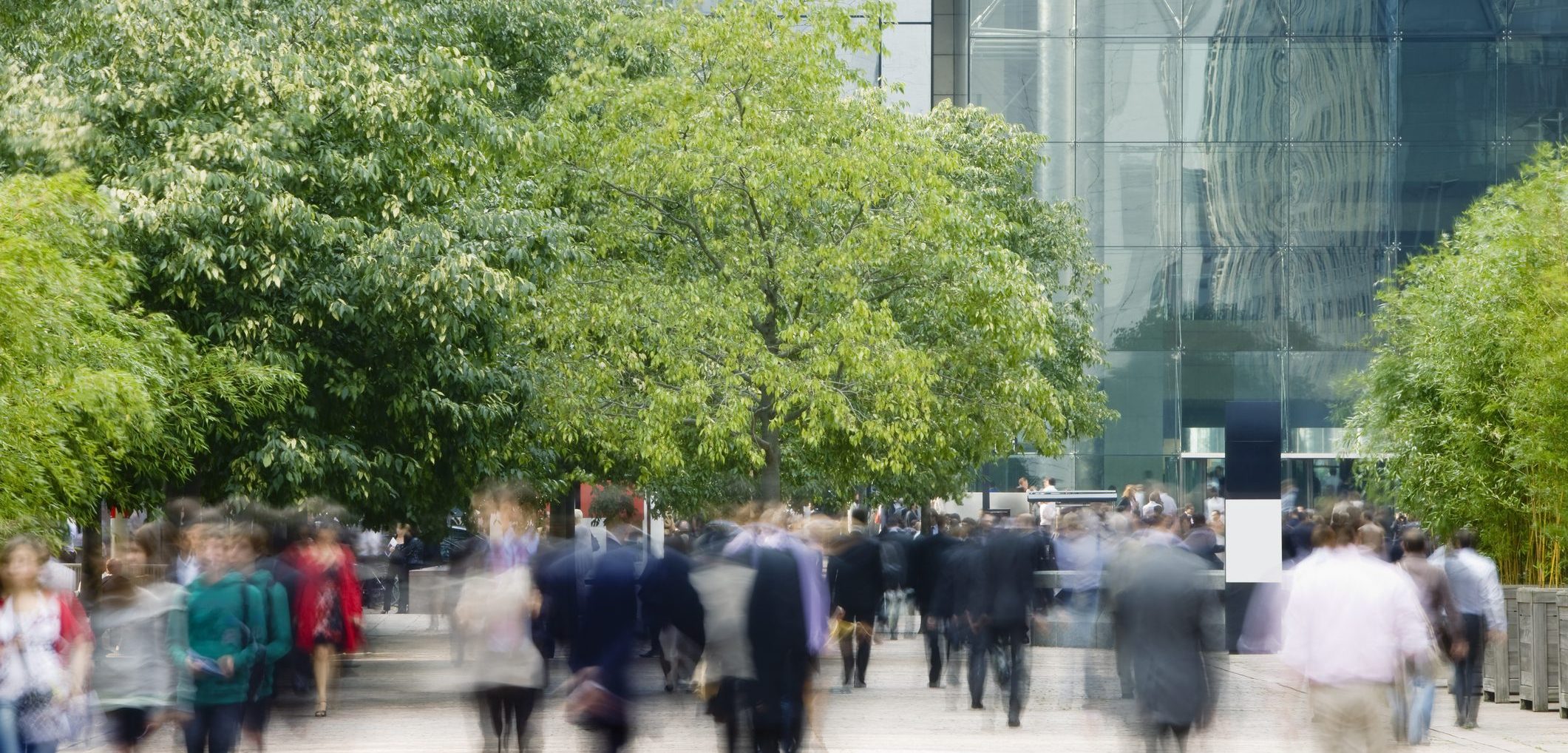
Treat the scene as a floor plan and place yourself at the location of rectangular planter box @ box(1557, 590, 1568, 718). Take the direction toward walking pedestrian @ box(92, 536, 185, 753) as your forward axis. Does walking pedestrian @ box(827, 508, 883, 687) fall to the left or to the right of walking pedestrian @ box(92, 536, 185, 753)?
right

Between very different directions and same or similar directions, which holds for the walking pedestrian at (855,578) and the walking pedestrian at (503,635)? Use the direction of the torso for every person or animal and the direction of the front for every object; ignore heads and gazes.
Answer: very different directions

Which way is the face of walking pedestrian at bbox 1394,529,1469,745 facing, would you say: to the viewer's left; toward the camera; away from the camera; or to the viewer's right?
away from the camera

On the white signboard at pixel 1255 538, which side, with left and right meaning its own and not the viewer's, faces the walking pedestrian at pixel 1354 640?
front

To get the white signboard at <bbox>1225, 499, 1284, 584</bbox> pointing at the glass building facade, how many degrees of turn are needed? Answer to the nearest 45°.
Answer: approximately 180°

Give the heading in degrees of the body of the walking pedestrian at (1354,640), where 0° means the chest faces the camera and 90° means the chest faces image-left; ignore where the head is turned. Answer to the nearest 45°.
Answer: approximately 180°

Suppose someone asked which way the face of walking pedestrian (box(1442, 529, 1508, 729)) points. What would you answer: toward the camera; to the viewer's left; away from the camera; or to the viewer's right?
away from the camera

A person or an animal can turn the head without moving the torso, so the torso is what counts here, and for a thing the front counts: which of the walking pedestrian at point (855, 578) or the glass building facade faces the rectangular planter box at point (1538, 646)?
the glass building facade

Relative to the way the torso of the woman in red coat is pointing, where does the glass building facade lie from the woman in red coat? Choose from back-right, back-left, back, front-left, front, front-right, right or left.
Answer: back-left

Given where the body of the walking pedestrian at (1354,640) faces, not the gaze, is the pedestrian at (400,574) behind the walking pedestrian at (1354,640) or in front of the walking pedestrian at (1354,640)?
in front

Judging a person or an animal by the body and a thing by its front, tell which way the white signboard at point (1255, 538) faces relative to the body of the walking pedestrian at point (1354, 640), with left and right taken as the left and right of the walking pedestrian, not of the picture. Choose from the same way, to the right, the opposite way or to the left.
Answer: the opposite way

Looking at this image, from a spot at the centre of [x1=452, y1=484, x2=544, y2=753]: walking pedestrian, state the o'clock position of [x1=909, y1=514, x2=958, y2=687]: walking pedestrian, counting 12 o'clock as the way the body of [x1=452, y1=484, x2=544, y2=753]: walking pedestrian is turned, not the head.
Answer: [x1=909, y1=514, x2=958, y2=687]: walking pedestrian is roughly at 7 o'clock from [x1=452, y1=484, x2=544, y2=753]: walking pedestrian.
